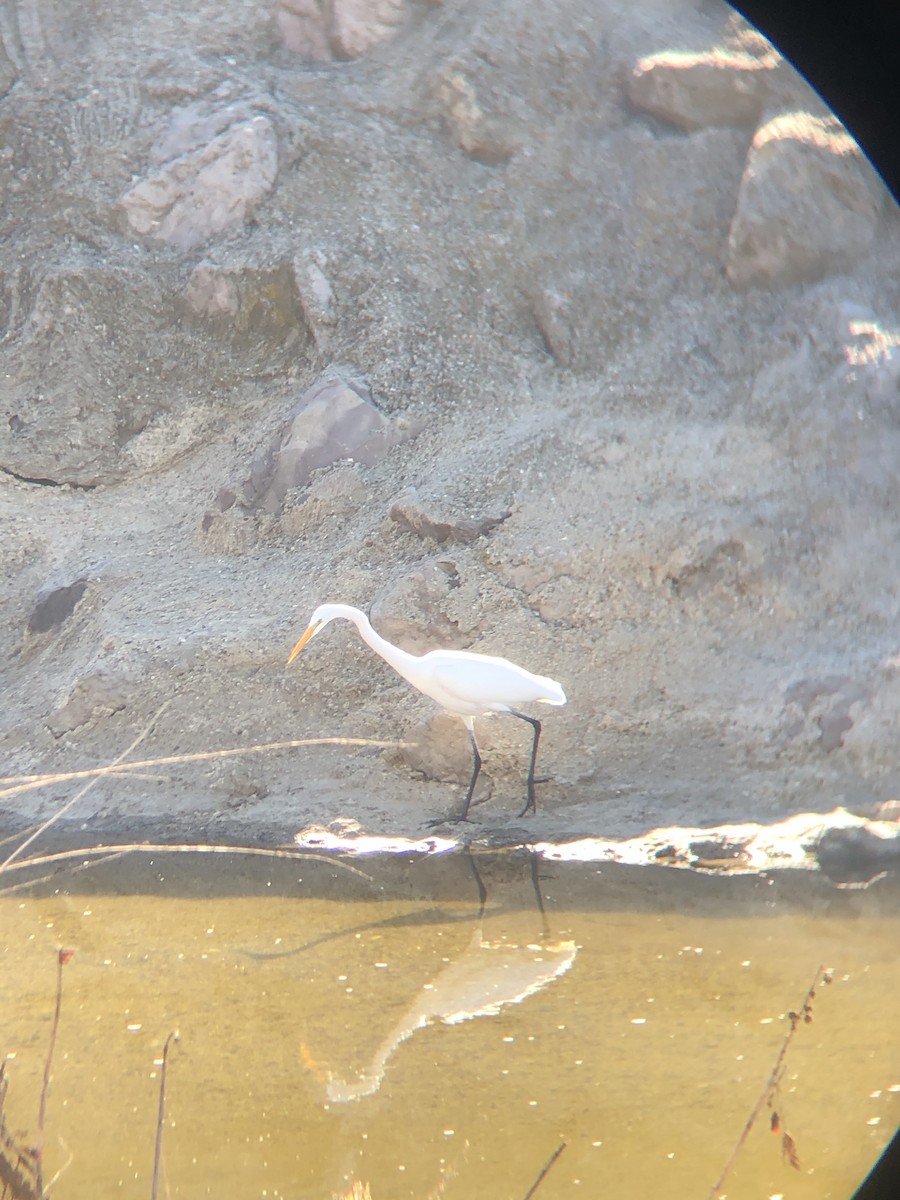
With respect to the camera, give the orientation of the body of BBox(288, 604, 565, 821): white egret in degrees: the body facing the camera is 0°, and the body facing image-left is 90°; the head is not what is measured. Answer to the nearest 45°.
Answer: approximately 90°

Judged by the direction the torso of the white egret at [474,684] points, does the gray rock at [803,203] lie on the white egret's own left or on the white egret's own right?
on the white egret's own right

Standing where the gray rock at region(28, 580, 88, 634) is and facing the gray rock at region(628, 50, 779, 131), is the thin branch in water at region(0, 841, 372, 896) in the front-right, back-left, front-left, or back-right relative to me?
back-right

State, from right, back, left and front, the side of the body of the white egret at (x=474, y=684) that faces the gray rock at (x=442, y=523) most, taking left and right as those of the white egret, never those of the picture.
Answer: right

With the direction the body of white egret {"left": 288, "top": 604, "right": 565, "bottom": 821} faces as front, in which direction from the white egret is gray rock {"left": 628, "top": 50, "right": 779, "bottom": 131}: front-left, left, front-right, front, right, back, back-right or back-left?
right
